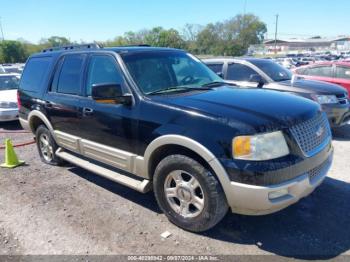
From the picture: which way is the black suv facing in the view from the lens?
facing the viewer and to the right of the viewer

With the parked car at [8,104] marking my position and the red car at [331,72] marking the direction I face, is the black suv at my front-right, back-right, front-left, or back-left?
front-right

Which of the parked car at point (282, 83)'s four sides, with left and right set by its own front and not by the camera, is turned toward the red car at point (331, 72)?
left

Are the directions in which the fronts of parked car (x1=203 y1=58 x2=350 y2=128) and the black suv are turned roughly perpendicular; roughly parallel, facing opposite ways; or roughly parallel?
roughly parallel

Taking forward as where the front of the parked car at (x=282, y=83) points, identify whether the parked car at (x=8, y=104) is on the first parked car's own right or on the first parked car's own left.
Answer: on the first parked car's own right

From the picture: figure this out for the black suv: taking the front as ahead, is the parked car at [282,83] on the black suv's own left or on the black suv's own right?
on the black suv's own left

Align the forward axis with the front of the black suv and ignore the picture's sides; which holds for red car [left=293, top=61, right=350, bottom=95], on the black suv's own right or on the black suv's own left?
on the black suv's own left

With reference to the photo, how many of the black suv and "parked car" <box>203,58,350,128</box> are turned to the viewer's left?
0

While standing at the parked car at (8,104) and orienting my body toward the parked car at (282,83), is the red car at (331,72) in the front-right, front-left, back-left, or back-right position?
front-left
